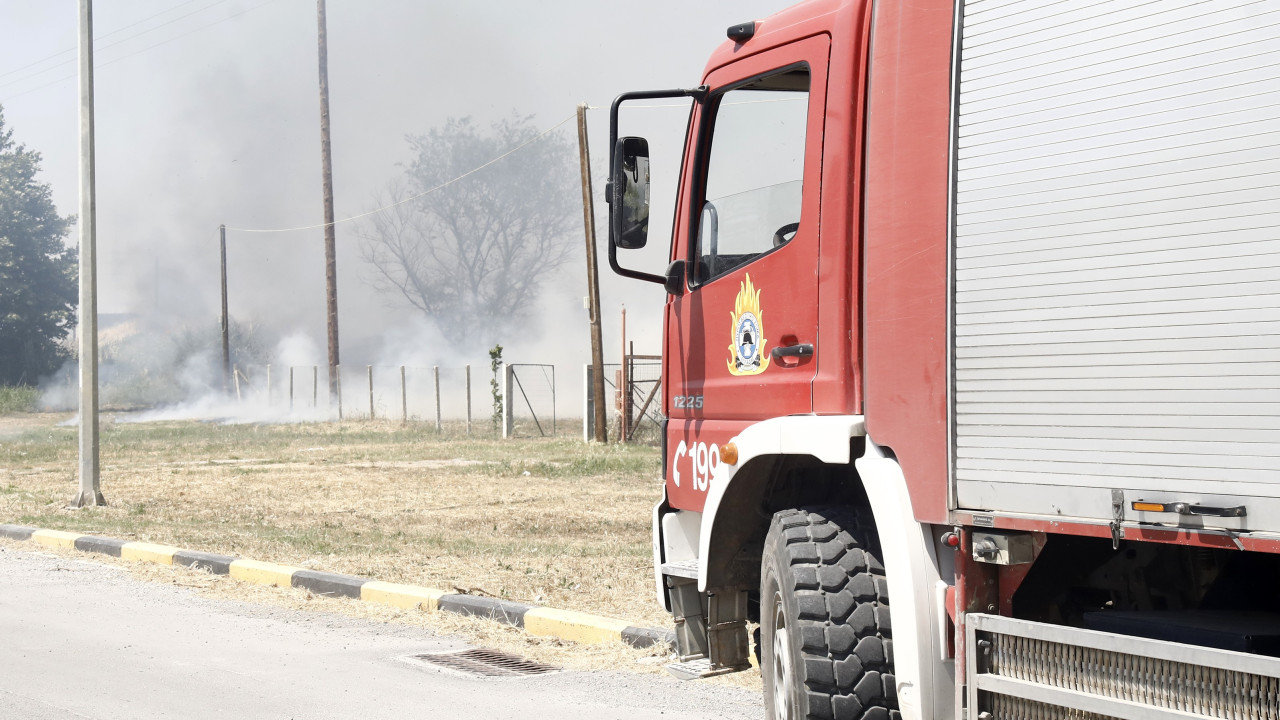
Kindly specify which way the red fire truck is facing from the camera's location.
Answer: facing away from the viewer and to the left of the viewer

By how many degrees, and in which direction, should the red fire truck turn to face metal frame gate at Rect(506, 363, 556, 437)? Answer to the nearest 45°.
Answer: approximately 45° to its right

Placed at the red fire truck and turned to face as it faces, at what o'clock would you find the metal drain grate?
The metal drain grate is roughly at 12 o'clock from the red fire truck.

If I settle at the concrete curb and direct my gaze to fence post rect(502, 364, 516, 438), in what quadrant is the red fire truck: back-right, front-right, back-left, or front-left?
back-right

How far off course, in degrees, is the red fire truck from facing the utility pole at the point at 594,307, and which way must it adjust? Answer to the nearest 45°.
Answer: approximately 45° to its right

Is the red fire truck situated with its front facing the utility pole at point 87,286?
yes

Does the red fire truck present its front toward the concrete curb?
yes

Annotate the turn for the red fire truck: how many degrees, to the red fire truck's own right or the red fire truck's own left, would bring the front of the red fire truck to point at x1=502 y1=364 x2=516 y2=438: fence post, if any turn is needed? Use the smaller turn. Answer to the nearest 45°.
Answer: approximately 45° to the red fire truck's own right

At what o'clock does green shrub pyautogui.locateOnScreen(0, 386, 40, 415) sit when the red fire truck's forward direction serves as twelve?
The green shrub is roughly at 12 o'clock from the red fire truck.
